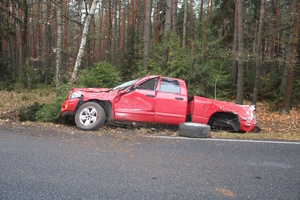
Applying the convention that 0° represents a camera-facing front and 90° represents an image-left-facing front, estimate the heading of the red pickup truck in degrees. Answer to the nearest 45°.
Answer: approximately 90°

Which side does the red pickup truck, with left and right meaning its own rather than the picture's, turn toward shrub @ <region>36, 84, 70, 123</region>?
front

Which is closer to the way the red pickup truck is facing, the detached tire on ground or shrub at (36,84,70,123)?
the shrub

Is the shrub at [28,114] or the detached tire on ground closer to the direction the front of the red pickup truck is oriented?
the shrub

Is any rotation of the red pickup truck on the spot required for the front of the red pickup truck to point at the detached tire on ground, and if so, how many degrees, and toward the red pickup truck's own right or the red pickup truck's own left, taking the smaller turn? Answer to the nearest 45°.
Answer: approximately 135° to the red pickup truck's own left

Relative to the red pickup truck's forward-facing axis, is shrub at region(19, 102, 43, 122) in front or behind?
in front
